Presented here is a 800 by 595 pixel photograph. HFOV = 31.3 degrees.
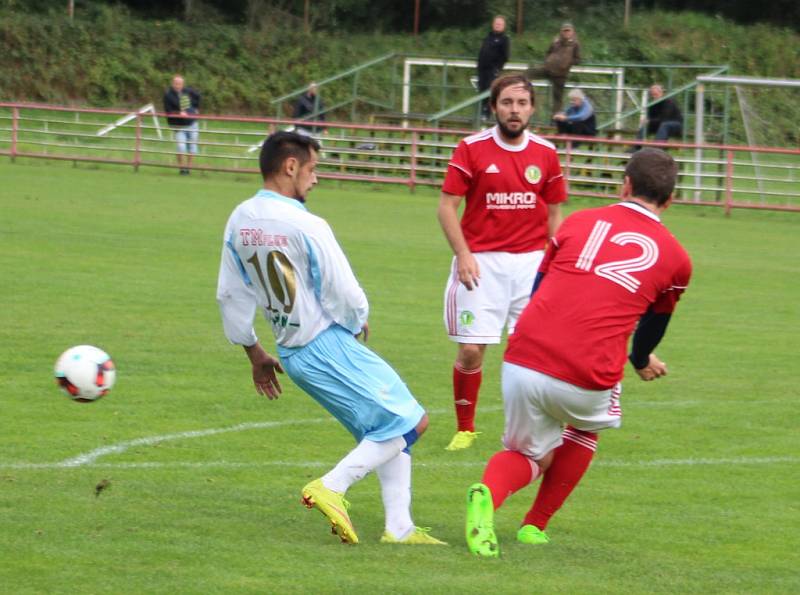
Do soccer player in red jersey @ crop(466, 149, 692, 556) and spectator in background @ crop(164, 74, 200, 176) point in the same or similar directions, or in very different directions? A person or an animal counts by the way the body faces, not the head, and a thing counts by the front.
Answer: very different directions

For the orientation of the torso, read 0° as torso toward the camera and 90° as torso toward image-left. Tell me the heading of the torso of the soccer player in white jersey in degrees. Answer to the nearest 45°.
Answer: approximately 225°

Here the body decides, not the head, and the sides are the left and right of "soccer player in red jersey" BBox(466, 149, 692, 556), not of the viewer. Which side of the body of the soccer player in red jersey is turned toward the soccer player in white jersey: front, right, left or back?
left

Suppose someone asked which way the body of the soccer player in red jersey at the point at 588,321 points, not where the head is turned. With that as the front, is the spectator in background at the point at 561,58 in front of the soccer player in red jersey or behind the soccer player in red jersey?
in front

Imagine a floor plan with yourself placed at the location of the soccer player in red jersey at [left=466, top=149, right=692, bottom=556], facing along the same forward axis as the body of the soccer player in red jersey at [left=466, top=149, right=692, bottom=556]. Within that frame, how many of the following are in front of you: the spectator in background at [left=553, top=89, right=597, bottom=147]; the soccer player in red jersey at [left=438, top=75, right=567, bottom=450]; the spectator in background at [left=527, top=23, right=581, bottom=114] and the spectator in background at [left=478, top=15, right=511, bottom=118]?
4

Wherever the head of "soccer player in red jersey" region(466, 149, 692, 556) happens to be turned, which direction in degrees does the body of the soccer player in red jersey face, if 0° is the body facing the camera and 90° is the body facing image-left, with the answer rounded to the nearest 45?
approximately 180°

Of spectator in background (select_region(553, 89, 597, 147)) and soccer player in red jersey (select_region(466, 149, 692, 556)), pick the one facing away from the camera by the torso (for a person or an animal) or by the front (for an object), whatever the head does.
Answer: the soccer player in red jersey

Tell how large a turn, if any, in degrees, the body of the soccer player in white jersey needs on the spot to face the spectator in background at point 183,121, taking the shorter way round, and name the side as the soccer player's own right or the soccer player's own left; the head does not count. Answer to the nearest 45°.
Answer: approximately 45° to the soccer player's own left

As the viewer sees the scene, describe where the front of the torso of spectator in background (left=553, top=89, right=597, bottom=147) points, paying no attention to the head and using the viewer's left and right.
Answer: facing the viewer and to the left of the viewer

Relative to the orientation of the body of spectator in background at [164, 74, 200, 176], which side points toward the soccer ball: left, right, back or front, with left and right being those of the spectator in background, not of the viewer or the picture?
front

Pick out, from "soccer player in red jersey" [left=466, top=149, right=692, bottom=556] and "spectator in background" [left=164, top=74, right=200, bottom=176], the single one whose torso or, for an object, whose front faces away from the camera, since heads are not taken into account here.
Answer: the soccer player in red jersey

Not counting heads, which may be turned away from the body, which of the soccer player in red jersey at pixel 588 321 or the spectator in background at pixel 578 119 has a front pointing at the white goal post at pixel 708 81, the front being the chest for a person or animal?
the soccer player in red jersey

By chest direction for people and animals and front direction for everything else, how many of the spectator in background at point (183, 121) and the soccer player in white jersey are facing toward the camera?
1

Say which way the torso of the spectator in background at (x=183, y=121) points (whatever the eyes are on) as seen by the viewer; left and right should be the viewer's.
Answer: facing the viewer

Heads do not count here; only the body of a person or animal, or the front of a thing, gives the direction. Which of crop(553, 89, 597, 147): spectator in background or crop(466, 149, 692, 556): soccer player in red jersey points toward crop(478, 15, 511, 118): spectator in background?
the soccer player in red jersey

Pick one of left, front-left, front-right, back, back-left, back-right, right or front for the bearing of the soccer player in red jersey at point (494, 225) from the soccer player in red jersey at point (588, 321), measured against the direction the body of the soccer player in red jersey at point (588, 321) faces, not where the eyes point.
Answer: front
